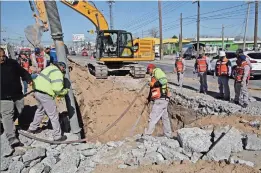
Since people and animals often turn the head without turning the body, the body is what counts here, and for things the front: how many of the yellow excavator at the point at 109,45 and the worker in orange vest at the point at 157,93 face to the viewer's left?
2

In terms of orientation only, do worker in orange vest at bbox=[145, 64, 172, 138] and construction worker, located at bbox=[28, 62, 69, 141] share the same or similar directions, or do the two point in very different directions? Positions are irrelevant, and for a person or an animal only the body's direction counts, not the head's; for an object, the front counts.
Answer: very different directions

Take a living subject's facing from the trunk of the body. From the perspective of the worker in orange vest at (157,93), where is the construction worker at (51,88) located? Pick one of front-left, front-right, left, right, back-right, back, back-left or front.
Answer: front-left

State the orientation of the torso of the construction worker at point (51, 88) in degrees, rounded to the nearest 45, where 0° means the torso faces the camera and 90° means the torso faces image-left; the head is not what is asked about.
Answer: approximately 270°

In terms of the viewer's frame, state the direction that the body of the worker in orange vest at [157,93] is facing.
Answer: to the viewer's left

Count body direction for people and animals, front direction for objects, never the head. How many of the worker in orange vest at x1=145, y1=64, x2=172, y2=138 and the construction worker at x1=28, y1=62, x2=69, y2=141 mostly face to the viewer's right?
1

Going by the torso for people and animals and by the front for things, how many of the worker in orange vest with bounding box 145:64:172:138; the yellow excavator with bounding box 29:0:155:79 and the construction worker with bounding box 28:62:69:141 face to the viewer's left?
2

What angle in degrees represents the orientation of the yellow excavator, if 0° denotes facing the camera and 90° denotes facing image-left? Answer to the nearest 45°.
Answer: approximately 90°
